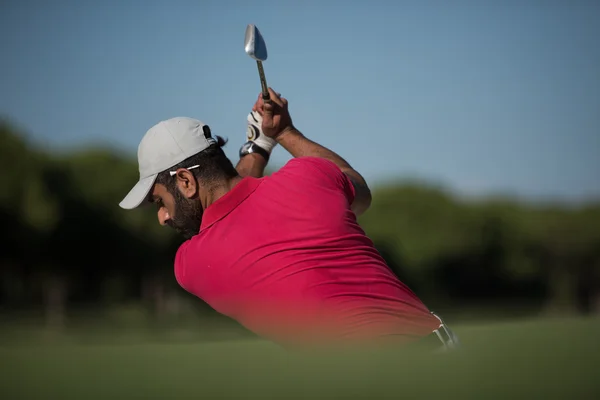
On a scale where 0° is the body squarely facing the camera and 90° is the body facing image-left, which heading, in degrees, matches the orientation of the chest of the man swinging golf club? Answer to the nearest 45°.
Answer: approximately 135°
